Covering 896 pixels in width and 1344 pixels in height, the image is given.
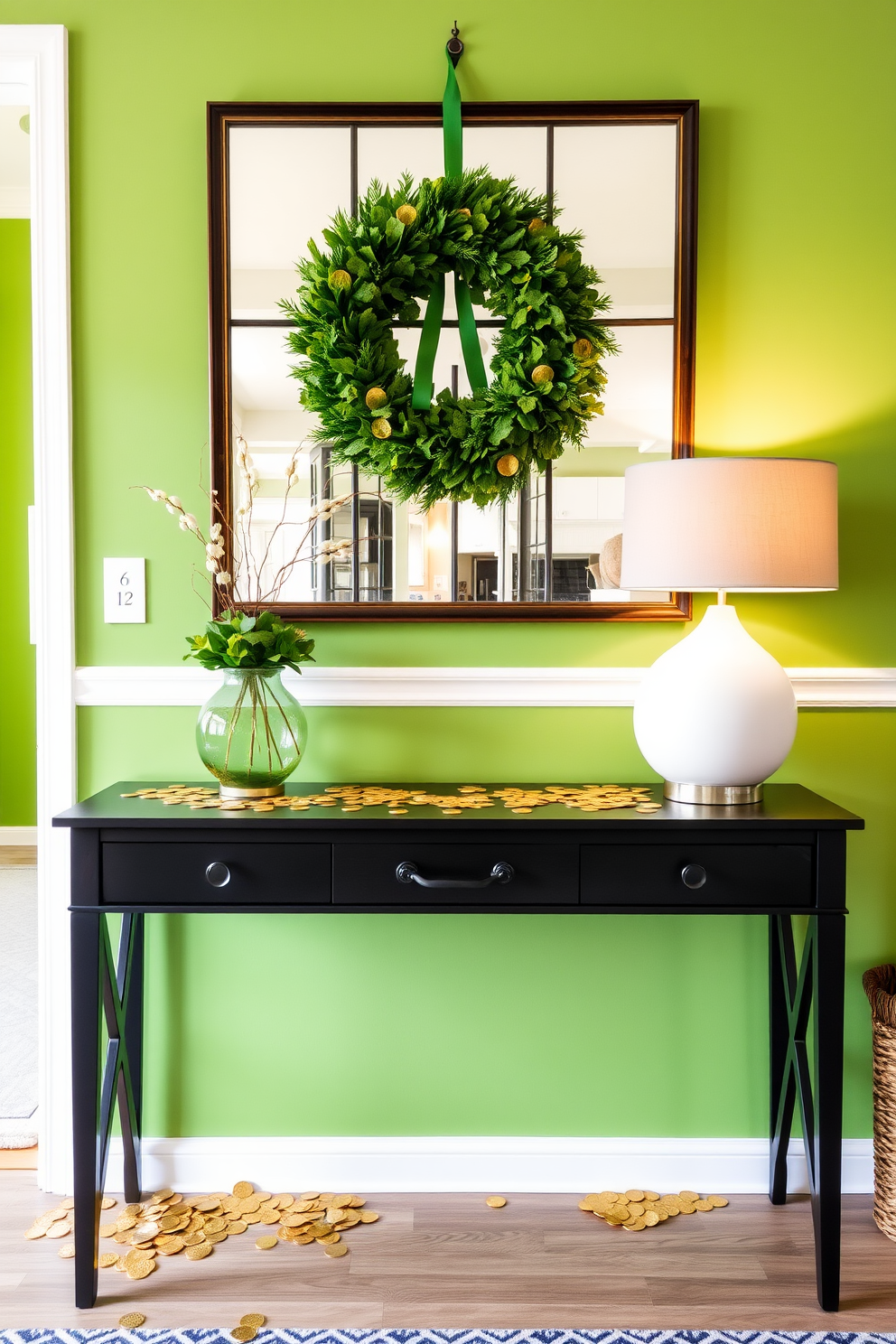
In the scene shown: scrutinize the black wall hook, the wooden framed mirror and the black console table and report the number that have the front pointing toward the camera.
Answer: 3

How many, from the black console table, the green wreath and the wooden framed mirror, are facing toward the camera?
3

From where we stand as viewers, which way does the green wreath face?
facing the viewer

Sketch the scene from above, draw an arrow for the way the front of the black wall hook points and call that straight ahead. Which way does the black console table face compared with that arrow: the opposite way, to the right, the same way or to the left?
the same way

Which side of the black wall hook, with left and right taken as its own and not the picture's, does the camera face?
front

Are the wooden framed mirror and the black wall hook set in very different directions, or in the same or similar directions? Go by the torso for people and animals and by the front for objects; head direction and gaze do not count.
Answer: same or similar directions

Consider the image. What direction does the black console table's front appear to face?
toward the camera

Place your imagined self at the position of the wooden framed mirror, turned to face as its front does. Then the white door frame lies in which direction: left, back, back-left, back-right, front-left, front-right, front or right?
right

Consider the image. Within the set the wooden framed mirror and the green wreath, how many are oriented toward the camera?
2
